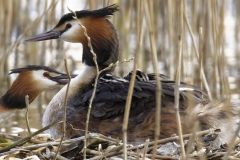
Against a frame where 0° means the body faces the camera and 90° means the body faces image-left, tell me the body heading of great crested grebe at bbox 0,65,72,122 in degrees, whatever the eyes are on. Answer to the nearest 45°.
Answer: approximately 270°

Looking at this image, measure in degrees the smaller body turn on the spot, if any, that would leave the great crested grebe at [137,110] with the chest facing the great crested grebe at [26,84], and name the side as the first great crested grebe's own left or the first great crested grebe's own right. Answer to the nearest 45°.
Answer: approximately 45° to the first great crested grebe's own right

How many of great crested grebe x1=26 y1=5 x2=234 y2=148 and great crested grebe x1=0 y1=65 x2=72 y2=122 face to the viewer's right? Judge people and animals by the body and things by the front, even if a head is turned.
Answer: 1

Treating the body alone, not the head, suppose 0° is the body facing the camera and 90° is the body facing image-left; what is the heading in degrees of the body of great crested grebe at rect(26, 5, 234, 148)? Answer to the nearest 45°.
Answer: approximately 90°

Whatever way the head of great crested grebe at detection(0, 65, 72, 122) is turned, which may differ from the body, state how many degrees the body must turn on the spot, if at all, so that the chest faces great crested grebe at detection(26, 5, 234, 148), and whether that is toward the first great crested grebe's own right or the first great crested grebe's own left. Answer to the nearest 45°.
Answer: approximately 45° to the first great crested grebe's own right

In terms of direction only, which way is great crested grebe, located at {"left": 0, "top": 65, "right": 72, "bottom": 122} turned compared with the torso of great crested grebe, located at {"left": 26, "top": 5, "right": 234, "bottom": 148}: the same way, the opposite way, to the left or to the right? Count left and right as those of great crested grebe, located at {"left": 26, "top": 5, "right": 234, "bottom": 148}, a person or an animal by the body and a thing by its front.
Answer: the opposite way
